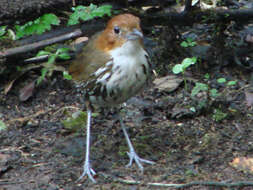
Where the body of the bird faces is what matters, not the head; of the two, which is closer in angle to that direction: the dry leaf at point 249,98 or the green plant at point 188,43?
the dry leaf

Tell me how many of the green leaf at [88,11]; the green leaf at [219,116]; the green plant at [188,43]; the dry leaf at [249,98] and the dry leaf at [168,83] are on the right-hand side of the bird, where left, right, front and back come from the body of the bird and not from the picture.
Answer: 0

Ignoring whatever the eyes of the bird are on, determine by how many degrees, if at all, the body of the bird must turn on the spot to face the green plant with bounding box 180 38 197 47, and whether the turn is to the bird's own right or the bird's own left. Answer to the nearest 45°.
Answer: approximately 90° to the bird's own left

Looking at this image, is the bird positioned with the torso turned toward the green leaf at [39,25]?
no

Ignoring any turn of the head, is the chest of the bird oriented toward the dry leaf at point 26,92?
no

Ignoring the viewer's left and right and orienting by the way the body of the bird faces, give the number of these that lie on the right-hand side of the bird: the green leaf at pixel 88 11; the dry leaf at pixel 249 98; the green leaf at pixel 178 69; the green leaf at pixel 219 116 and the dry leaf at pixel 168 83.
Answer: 0

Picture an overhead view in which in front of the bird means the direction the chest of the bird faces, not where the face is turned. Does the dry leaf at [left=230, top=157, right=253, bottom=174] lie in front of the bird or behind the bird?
in front

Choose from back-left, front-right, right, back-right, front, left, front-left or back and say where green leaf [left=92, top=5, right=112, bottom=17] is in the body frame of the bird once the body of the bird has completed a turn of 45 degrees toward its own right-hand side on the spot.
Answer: back

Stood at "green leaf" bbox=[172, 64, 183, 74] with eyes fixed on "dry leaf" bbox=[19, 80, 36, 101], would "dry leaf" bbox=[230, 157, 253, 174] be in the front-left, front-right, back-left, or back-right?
back-left

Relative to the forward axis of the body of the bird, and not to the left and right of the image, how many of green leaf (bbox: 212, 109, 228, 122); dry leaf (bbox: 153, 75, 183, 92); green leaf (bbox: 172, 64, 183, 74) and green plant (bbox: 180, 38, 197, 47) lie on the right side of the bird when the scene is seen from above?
0

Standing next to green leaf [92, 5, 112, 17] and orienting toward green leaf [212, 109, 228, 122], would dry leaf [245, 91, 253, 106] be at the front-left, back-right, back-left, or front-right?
front-left

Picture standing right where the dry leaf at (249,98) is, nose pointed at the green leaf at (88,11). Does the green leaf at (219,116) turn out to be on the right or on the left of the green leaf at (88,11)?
left

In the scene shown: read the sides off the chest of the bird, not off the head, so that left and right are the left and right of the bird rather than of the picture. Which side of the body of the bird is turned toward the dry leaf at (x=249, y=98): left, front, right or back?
left

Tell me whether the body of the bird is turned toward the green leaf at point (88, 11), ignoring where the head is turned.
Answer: no

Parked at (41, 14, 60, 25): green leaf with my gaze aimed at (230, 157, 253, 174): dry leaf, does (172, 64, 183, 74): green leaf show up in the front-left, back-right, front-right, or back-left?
front-left

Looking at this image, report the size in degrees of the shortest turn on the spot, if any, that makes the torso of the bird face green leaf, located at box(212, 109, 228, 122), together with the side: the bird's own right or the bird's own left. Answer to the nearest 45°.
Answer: approximately 90° to the bird's own left

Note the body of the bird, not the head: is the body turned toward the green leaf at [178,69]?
no
